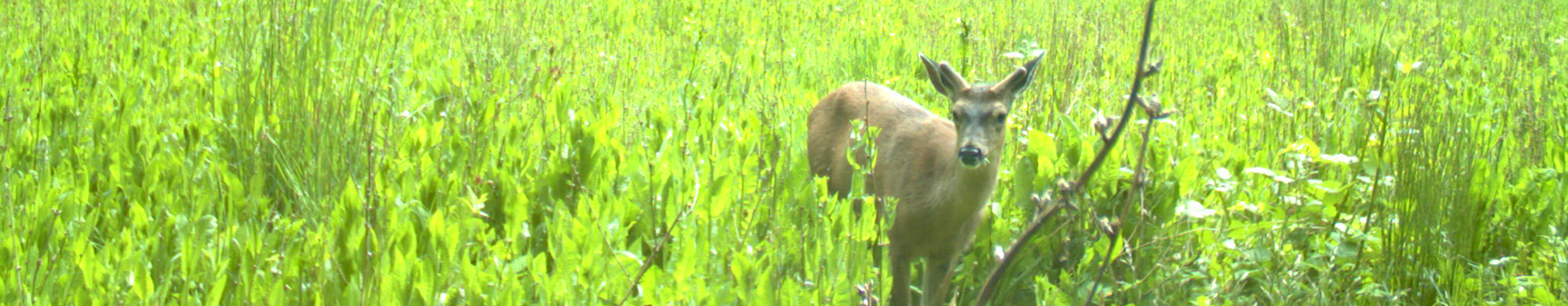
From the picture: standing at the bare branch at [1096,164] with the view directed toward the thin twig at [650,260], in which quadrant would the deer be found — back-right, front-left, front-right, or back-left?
front-right

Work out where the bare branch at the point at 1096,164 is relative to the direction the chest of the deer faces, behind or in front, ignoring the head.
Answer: in front

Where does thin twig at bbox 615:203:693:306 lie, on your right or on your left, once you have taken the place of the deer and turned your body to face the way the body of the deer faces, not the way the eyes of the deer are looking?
on your right

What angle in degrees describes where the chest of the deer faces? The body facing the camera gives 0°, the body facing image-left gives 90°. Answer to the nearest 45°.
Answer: approximately 315°
